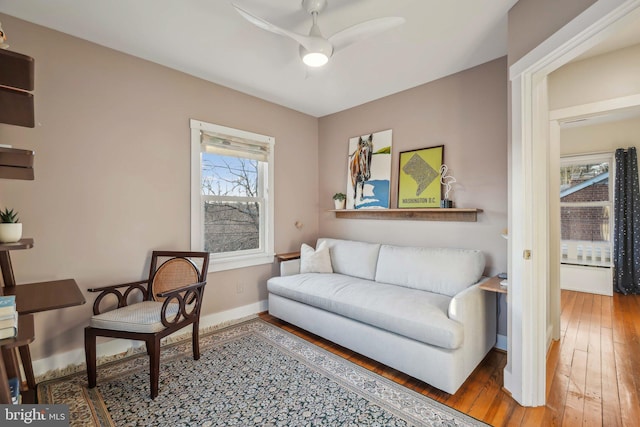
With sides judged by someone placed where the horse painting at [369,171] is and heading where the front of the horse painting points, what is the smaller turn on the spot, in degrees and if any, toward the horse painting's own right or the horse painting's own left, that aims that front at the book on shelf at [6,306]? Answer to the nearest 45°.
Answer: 0° — it already faces it

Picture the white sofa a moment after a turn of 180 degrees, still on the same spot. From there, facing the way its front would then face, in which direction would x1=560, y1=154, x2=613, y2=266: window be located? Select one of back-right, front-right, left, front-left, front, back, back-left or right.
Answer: front

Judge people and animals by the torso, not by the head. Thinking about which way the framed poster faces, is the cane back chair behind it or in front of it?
in front

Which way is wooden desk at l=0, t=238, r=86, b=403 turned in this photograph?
to the viewer's right

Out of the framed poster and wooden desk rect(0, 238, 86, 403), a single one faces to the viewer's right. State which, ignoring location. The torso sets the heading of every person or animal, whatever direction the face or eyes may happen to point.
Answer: the wooden desk

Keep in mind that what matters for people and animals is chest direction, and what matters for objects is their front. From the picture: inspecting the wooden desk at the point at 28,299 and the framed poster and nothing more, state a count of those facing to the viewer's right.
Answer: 1

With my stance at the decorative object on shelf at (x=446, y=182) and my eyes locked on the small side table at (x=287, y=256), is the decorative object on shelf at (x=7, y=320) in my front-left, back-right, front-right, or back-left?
front-left

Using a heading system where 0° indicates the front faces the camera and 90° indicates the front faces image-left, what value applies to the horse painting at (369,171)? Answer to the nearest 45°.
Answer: approximately 45°

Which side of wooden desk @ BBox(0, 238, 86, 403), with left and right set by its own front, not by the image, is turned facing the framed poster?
front

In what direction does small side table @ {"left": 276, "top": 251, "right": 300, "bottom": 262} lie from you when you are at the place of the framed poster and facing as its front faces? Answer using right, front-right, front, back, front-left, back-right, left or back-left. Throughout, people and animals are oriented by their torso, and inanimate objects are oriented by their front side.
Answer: front-right

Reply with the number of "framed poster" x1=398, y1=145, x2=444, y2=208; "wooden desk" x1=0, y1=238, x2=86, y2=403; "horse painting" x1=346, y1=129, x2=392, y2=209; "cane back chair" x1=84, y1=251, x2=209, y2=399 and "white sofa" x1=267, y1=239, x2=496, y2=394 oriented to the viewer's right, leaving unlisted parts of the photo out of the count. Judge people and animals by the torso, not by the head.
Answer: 1

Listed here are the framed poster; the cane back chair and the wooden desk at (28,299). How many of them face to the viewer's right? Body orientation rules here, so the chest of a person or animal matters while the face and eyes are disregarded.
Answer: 1
